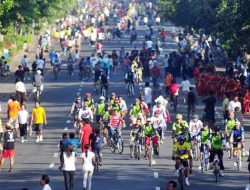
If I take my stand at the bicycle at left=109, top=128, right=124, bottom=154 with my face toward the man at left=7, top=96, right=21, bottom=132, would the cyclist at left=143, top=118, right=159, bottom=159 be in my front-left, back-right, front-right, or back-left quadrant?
back-left

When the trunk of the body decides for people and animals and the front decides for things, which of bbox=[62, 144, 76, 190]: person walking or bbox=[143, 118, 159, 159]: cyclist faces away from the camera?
the person walking

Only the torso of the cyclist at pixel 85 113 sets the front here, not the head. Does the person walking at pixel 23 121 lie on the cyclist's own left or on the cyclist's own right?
on the cyclist's own right

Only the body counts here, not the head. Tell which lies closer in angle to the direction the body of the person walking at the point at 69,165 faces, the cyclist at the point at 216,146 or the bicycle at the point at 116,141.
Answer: the bicycle

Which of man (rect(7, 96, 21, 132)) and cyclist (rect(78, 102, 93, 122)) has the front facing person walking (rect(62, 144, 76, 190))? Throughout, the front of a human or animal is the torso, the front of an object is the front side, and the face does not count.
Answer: the cyclist

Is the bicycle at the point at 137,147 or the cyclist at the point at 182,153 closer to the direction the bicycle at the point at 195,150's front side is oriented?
the cyclist
